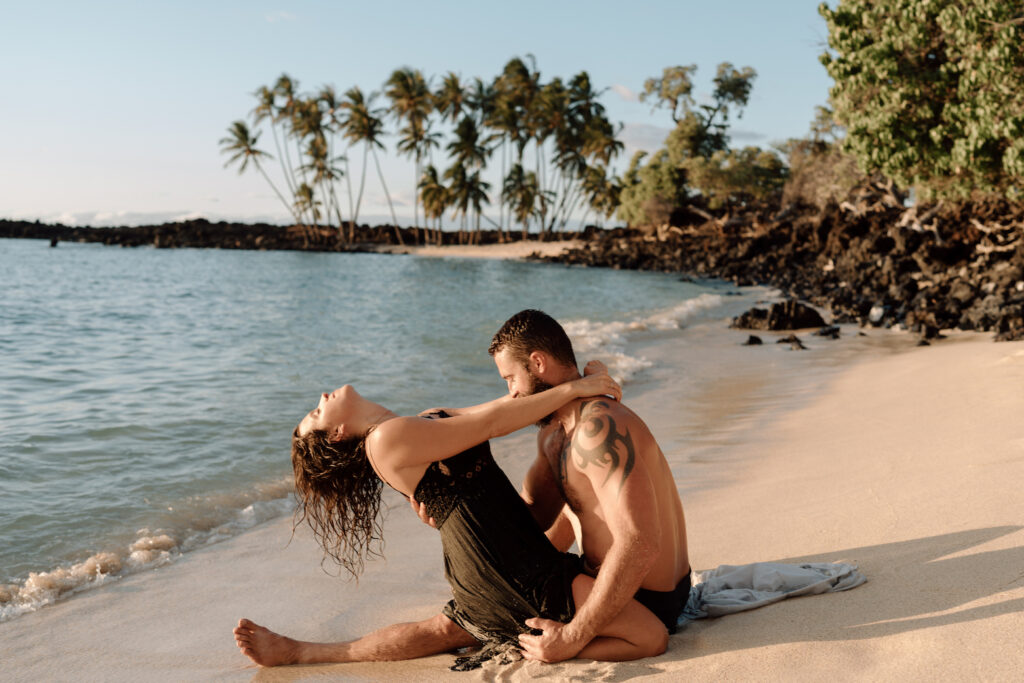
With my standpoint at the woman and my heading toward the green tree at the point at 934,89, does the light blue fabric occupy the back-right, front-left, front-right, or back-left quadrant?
front-right

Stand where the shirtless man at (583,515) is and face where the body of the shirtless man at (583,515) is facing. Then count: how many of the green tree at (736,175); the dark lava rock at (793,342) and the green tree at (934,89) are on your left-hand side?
0

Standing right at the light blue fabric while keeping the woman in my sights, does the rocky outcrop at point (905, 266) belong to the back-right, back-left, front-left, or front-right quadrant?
back-right

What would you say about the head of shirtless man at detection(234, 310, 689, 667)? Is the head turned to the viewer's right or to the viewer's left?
to the viewer's left

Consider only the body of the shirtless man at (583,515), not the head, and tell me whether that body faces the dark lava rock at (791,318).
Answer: no

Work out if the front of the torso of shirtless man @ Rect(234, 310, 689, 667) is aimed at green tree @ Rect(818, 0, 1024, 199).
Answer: no

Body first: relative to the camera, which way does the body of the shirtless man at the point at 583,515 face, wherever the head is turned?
to the viewer's left

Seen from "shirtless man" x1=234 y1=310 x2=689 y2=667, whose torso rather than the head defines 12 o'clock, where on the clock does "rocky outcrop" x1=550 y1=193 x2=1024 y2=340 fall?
The rocky outcrop is roughly at 4 o'clock from the shirtless man.

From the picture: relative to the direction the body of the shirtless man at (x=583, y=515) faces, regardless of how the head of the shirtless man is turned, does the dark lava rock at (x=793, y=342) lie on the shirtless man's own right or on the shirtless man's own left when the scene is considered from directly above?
on the shirtless man's own right
